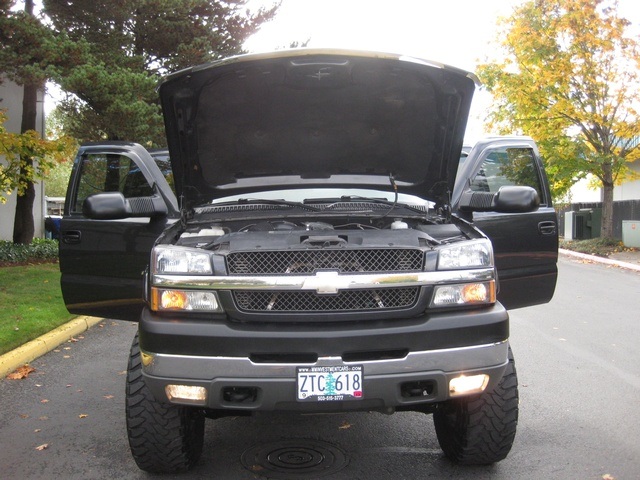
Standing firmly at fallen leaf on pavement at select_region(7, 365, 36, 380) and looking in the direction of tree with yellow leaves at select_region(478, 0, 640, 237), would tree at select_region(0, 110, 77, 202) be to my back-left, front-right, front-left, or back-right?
front-left

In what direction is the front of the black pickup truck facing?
toward the camera

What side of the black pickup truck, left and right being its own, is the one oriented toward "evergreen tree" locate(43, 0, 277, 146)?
back

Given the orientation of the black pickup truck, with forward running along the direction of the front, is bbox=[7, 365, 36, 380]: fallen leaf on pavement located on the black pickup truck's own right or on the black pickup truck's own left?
on the black pickup truck's own right

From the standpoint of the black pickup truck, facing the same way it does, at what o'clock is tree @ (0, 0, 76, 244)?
The tree is roughly at 5 o'clock from the black pickup truck.

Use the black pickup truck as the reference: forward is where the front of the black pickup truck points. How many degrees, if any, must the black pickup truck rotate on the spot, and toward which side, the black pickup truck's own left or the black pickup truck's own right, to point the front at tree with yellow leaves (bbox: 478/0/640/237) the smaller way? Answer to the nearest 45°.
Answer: approximately 135° to the black pickup truck's own left
